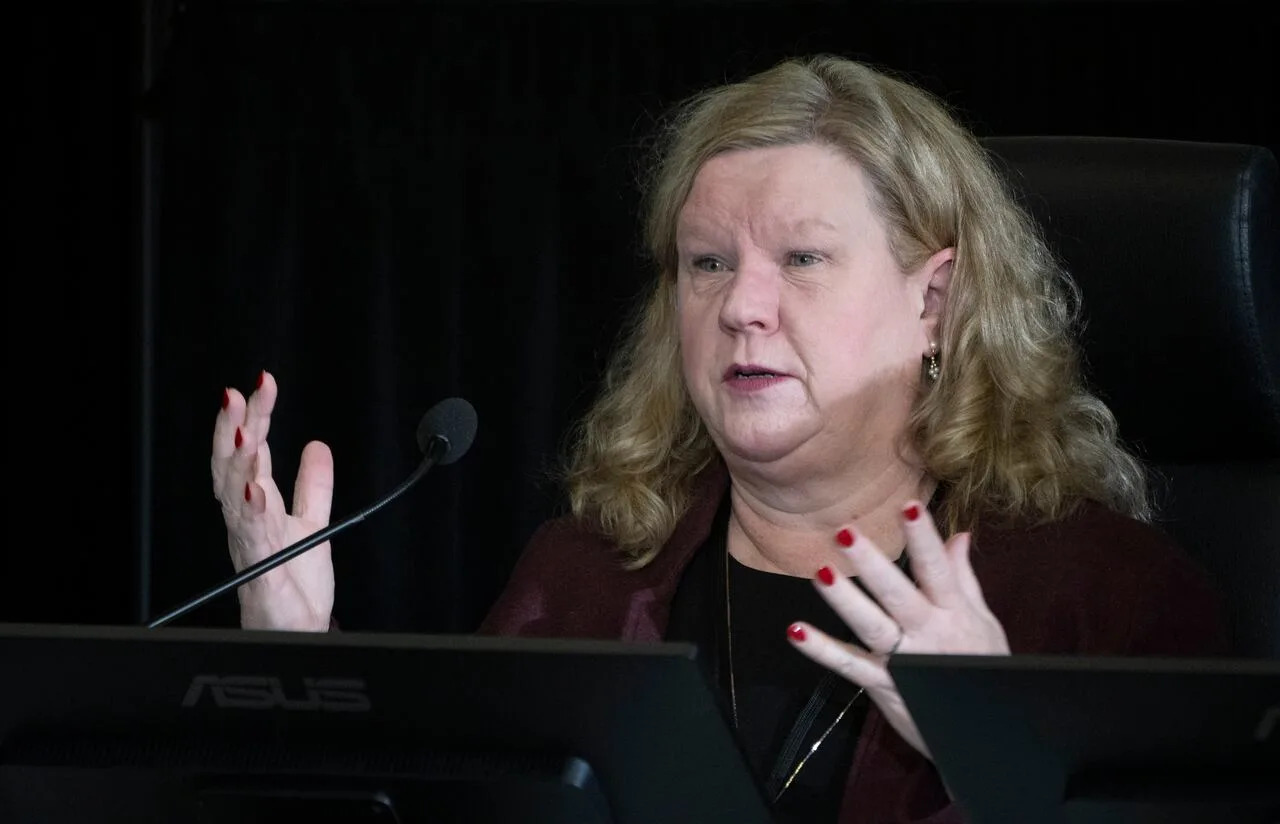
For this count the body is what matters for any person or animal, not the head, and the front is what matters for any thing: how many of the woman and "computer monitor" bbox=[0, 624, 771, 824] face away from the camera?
1

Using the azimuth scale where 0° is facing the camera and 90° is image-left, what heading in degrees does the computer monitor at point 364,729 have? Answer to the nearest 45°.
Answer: approximately 180°

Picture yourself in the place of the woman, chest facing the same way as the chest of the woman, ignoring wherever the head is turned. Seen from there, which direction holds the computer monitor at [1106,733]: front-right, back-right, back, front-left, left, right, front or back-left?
front-left

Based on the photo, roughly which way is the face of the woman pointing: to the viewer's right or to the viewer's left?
to the viewer's left

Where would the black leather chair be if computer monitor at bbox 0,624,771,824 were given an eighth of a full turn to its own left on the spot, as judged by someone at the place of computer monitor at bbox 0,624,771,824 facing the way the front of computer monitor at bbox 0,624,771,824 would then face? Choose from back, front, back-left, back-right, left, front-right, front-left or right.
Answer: right

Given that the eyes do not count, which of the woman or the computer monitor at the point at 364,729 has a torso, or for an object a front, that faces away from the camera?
the computer monitor

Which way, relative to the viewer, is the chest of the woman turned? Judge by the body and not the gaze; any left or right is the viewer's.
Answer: facing the viewer and to the left of the viewer

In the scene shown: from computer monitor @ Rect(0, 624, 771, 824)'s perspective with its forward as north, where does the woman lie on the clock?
The woman is roughly at 1 o'clock from the computer monitor.
